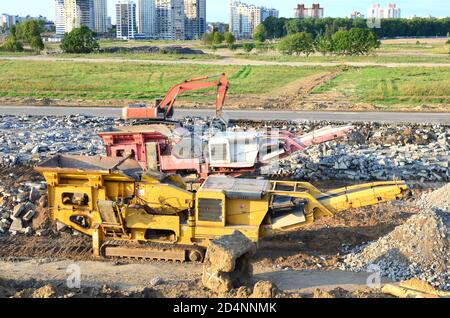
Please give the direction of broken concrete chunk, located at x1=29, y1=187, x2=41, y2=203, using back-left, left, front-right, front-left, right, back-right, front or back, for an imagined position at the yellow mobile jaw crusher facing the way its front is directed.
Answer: back-left

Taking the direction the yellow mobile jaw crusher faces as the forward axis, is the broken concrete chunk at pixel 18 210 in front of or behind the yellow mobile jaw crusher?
behind
